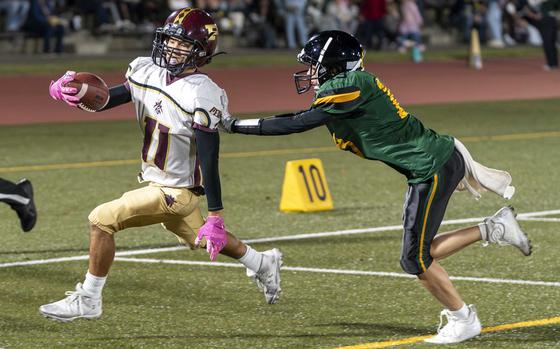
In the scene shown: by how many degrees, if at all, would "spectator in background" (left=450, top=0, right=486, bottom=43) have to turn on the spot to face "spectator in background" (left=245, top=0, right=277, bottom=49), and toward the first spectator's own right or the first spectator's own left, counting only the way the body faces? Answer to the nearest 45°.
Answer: approximately 45° to the first spectator's own right

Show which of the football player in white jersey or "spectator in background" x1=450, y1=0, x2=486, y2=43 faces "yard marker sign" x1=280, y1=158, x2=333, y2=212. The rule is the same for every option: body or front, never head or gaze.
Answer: the spectator in background

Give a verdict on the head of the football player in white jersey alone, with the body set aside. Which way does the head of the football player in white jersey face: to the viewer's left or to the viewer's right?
to the viewer's left

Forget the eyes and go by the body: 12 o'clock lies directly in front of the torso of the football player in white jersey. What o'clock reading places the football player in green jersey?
The football player in green jersey is roughly at 8 o'clock from the football player in white jersey.

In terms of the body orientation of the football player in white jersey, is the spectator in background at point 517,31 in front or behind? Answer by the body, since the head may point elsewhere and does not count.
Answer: behind

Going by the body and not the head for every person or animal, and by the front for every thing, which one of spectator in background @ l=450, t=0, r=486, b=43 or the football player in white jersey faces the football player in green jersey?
the spectator in background

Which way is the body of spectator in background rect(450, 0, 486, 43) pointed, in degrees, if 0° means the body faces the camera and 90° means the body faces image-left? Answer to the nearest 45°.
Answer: approximately 0°

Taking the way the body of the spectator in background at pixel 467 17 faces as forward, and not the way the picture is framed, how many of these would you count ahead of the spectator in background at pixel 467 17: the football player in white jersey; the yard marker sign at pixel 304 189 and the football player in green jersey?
3

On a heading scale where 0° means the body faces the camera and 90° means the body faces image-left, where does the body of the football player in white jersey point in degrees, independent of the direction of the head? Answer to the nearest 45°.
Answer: approximately 45°

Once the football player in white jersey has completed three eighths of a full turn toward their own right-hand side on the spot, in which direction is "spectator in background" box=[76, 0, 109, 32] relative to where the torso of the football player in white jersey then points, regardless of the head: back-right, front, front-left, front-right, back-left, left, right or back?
front

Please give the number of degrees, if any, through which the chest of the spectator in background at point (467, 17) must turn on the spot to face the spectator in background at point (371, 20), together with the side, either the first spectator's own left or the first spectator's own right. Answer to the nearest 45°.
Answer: approximately 45° to the first spectator's own right
